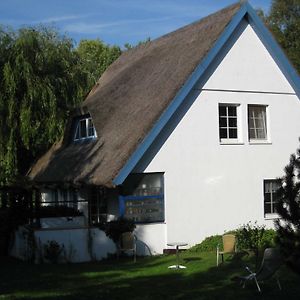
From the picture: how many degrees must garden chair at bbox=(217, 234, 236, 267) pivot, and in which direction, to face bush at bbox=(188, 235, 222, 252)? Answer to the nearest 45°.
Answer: approximately 135° to its right

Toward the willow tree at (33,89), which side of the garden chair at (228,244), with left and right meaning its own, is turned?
right

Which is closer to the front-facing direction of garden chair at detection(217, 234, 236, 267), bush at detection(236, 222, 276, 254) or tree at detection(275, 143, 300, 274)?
the tree

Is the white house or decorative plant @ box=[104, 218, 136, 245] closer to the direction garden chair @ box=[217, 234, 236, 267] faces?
the decorative plant

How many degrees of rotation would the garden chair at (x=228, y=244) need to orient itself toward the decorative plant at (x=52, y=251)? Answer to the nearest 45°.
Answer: approximately 45° to its right

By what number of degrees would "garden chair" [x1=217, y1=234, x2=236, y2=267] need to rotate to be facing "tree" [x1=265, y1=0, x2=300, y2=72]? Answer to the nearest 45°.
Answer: approximately 135° to its right

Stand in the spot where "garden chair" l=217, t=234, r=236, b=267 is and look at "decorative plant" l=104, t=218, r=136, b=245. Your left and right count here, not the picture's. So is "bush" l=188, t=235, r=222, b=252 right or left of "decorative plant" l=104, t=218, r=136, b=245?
right

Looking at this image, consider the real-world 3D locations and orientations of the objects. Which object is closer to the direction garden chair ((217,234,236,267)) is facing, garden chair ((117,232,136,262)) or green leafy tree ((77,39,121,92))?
the garden chair

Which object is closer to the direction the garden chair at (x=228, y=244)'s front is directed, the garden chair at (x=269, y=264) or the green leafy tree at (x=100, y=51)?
the garden chair

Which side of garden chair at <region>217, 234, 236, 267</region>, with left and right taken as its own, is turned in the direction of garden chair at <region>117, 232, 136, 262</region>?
right

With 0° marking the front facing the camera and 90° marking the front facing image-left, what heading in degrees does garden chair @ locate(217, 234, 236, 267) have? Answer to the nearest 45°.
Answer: approximately 45°
